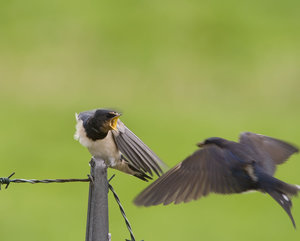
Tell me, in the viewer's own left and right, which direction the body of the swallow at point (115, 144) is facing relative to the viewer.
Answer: facing the viewer and to the left of the viewer
